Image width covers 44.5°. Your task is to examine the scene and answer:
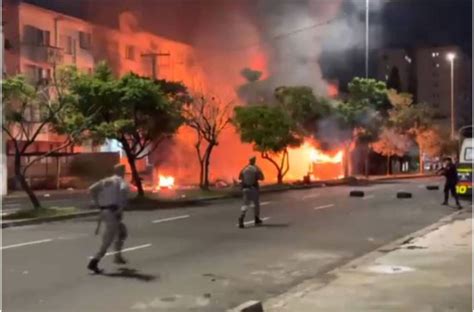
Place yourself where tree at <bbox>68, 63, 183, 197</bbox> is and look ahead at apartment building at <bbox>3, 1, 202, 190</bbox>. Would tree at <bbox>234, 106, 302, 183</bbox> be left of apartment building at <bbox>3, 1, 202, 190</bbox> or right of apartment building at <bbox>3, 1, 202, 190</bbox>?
right

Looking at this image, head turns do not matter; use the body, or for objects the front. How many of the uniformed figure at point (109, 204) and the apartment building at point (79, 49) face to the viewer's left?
0

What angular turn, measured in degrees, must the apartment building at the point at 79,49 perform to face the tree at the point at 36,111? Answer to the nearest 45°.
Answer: approximately 45° to its right

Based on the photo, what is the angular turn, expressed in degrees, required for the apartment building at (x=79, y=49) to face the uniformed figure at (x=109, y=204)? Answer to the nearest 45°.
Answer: approximately 45° to its right

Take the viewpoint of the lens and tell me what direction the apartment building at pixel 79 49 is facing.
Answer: facing the viewer and to the right of the viewer

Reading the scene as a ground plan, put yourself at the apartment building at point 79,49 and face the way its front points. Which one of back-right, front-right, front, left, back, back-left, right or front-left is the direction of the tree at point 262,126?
front

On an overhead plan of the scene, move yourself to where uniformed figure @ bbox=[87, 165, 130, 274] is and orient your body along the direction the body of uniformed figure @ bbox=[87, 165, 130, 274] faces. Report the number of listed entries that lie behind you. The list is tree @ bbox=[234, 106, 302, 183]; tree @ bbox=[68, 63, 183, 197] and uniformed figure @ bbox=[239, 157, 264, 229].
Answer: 0

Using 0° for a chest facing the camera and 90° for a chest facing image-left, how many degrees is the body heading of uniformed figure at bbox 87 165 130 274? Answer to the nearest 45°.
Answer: approximately 225°
